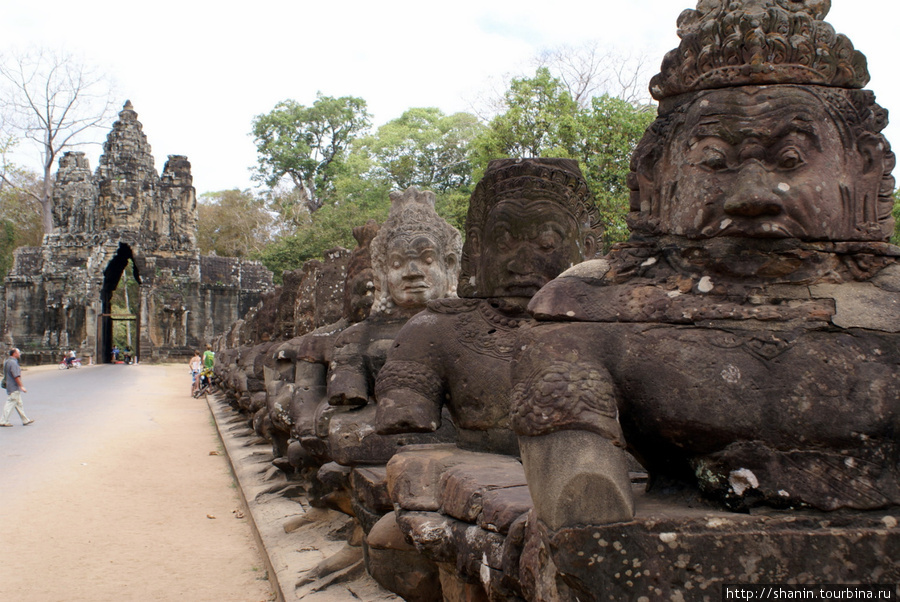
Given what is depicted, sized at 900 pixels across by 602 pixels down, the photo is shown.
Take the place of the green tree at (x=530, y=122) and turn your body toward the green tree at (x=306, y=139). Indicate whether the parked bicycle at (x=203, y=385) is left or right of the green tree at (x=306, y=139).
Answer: left

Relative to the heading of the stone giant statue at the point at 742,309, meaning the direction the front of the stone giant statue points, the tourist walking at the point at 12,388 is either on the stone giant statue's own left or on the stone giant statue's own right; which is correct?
on the stone giant statue's own right

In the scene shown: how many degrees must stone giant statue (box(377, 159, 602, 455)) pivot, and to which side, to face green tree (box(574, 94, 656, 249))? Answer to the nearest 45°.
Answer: approximately 180°

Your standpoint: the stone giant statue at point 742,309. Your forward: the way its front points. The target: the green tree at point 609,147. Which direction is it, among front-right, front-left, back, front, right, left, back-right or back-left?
back

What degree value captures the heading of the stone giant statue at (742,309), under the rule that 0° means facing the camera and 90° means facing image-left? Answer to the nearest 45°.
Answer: approximately 0°

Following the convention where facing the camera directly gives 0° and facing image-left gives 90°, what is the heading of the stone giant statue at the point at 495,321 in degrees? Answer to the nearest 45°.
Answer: approximately 0°

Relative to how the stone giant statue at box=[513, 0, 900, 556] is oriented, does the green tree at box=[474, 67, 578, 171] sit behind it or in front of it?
behind
